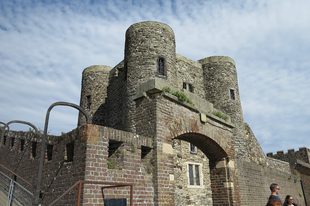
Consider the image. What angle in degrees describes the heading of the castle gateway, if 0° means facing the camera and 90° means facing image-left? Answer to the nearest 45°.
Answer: approximately 315°
